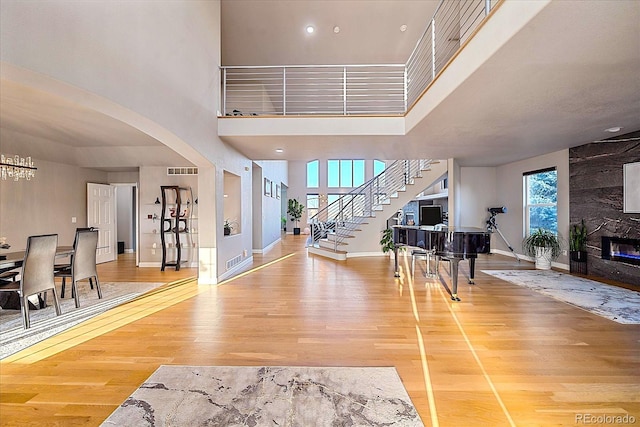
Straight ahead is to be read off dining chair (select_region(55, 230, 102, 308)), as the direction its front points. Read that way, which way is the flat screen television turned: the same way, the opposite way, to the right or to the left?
to the left

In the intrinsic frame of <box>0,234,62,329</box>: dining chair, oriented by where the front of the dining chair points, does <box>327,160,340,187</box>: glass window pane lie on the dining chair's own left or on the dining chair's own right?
on the dining chair's own right

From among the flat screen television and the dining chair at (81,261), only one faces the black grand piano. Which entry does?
the flat screen television

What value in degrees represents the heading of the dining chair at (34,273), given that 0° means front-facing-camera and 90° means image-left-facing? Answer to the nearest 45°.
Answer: approximately 135°

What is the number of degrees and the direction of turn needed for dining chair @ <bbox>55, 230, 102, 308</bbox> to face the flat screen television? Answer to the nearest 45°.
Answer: approximately 135° to its right

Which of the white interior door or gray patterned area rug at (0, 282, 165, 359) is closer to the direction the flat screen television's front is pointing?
the gray patterned area rug

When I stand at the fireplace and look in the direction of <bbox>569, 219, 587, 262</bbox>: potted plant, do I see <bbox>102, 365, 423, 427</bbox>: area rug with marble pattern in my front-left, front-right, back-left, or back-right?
back-left

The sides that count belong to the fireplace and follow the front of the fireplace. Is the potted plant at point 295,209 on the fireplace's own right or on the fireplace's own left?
on the fireplace's own right

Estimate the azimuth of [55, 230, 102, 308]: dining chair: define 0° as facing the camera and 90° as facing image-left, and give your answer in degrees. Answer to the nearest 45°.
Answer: approximately 135°
